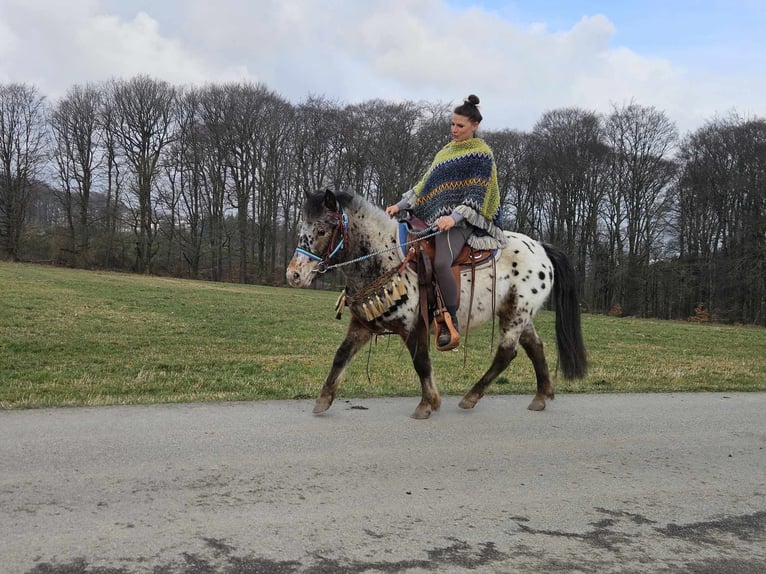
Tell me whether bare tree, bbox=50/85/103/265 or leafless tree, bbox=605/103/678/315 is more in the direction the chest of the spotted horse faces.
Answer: the bare tree

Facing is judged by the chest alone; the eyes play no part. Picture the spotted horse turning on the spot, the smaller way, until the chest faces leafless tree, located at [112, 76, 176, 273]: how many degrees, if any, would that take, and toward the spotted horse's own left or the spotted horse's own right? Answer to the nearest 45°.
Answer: approximately 45° to the spotted horse's own right

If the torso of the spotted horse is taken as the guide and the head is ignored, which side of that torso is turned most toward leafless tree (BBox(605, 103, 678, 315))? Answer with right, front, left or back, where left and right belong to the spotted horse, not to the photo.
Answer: right

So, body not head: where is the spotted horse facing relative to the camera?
to the viewer's left

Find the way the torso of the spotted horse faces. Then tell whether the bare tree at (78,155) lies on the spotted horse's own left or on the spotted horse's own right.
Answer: on the spotted horse's own right
